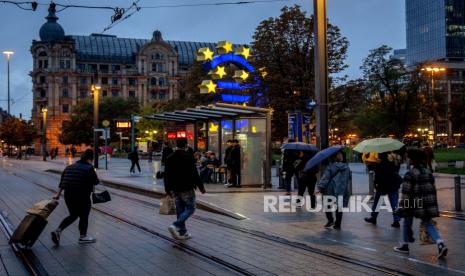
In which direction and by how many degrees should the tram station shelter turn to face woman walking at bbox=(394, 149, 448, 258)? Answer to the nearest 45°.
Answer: approximately 45° to its left

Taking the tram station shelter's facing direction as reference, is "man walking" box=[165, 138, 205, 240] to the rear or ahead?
ahead

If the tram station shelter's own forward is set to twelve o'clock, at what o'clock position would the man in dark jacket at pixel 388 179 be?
The man in dark jacket is roughly at 10 o'clock from the tram station shelter.

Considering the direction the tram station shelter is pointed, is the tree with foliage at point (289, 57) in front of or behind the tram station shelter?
behind
